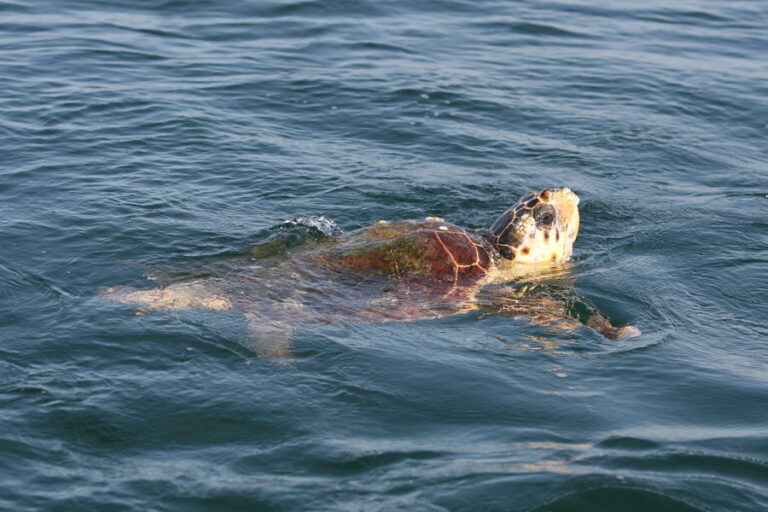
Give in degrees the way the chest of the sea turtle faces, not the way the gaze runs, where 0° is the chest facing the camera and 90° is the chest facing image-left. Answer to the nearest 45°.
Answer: approximately 270°
